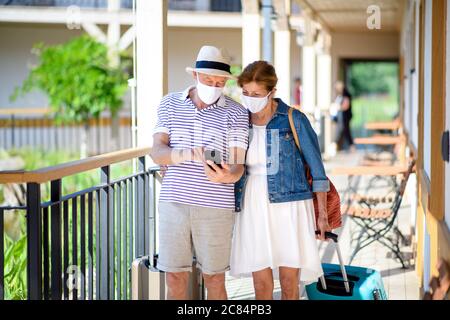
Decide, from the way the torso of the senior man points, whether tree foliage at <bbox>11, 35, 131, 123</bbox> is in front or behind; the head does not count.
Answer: behind

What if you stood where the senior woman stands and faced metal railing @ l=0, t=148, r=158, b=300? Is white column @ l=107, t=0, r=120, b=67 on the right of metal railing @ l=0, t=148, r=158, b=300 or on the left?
right

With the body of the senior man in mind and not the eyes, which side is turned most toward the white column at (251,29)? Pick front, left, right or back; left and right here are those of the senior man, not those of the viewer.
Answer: back

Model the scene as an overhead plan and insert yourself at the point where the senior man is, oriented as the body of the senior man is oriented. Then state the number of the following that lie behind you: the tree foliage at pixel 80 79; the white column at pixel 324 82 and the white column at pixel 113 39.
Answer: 3

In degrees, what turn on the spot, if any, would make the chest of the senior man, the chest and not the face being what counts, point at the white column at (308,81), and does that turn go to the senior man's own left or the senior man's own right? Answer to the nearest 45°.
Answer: approximately 180°

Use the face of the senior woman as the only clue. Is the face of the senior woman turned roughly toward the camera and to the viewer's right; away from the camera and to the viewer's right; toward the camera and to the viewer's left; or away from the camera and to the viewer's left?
toward the camera and to the viewer's left

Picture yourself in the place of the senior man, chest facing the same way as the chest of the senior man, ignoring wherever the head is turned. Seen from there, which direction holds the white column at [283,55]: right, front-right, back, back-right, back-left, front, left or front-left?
back

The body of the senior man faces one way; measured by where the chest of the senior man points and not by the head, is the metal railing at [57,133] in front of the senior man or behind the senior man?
behind

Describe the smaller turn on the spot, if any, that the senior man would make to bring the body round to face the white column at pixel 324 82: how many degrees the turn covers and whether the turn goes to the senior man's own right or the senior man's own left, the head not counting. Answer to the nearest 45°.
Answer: approximately 180°

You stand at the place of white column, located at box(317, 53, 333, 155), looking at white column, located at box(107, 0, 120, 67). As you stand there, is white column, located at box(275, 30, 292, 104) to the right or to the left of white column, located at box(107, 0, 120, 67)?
left

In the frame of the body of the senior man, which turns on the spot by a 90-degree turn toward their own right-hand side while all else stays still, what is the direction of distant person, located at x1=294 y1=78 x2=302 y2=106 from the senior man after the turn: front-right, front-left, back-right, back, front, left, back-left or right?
right

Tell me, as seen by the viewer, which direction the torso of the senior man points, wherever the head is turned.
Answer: toward the camera

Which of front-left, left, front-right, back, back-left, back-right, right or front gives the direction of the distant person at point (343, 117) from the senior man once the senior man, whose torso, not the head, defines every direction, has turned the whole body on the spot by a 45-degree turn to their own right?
back-right
